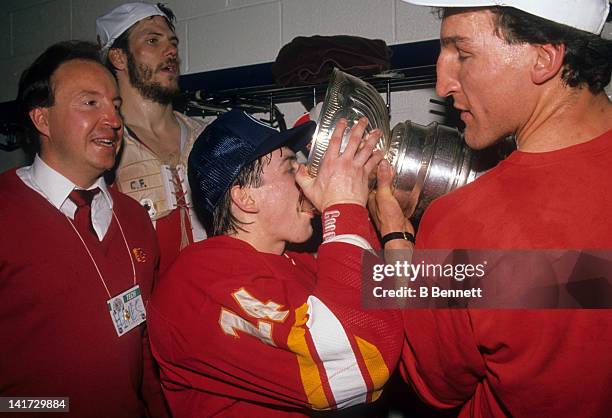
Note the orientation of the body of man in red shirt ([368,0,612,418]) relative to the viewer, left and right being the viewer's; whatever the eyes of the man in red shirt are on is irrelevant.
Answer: facing away from the viewer and to the left of the viewer

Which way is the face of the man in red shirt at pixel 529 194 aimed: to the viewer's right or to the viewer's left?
to the viewer's left

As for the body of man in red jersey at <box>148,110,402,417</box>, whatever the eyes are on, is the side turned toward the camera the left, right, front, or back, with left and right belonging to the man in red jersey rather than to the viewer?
right

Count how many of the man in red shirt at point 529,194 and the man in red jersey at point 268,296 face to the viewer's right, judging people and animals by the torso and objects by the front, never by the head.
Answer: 1

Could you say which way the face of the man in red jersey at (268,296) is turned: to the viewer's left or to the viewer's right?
to the viewer's right

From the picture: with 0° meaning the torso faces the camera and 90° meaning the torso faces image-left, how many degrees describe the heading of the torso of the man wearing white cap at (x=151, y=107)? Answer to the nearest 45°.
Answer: approximately 315°
